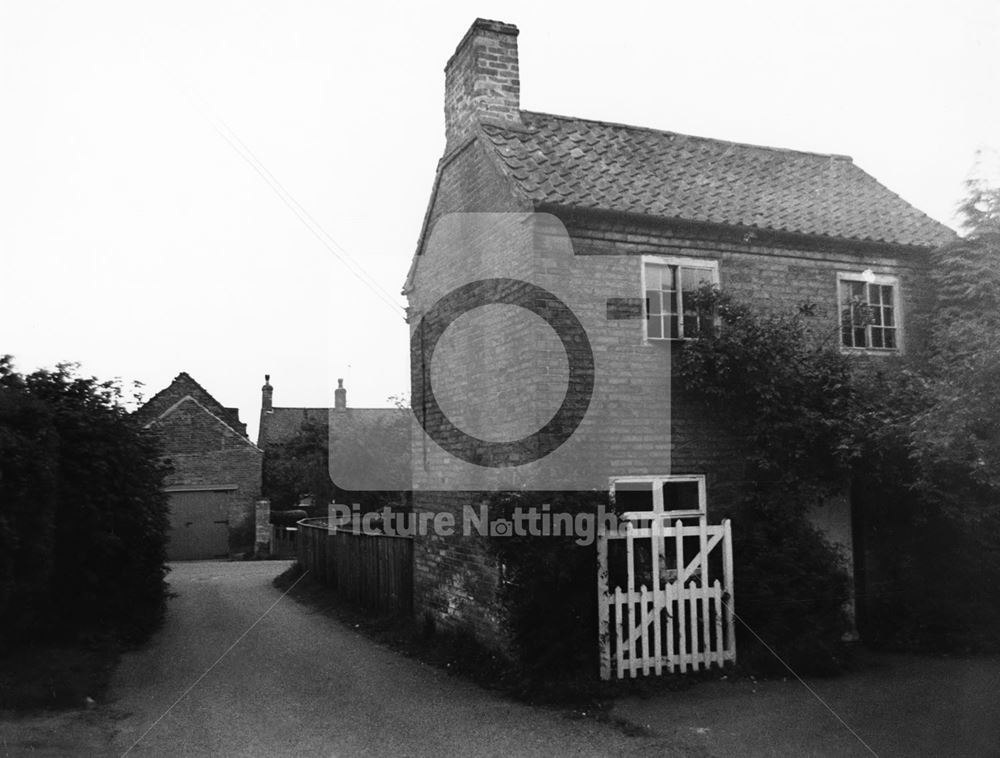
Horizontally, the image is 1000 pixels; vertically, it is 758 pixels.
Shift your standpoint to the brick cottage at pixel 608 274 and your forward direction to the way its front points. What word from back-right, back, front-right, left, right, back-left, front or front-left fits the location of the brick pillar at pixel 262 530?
back

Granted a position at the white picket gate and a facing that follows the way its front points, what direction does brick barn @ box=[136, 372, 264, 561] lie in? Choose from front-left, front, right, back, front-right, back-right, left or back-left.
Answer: back-right

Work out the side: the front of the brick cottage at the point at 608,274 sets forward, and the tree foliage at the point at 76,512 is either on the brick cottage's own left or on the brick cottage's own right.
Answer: on the brick cottage's own right

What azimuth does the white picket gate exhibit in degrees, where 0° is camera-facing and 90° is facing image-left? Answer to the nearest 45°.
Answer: approximately 0°

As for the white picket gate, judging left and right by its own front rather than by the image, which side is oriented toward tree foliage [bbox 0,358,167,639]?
right

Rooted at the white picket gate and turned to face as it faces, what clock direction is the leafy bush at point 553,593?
The leafy bush is roughly at 2 o'clock from the white picket gate.

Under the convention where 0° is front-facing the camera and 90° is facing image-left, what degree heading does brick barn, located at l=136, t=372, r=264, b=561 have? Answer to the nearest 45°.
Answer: approximately 0°

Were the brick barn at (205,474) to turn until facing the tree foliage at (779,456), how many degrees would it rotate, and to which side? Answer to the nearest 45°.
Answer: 0° — it already faces it

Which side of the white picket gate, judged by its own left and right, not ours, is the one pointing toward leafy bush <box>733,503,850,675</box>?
left

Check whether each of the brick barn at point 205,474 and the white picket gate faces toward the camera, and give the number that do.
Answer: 2

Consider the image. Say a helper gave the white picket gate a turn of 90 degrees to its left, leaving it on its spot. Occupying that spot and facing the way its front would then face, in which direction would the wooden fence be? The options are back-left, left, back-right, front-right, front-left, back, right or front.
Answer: back-left

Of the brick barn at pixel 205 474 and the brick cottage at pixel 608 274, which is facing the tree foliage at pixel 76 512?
the brick barn

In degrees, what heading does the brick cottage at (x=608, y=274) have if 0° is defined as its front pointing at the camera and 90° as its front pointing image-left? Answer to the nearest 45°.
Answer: approximately 315°

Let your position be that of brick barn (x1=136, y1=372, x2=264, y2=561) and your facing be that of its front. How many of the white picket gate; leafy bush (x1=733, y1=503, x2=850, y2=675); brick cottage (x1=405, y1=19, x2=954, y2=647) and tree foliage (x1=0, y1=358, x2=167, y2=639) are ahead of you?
4

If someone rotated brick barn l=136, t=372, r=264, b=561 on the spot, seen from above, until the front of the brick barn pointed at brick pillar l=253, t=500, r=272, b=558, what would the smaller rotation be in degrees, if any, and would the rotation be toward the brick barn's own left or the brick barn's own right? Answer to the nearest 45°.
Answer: approximately 45° to the brick barn's own left
